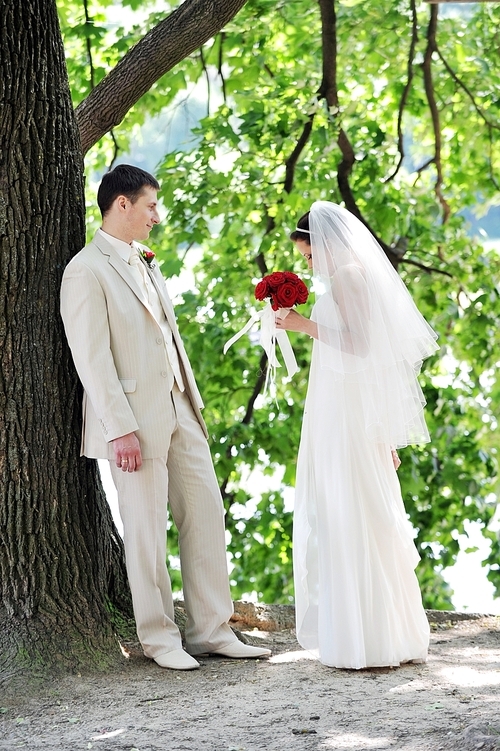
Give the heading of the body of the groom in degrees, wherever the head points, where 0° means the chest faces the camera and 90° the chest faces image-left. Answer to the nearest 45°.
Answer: approximately 315°

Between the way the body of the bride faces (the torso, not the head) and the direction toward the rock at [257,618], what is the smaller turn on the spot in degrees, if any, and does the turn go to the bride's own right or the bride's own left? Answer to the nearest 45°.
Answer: approximately 45° to the bride's own right

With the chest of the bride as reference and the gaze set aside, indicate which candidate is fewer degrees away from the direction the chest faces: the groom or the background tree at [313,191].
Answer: the groom

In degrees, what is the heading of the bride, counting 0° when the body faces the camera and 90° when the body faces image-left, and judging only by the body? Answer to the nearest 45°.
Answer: approximately 90°

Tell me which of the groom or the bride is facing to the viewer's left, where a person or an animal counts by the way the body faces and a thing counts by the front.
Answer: the bride

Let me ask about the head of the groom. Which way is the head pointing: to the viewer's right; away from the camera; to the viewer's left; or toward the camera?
to the viewer's right

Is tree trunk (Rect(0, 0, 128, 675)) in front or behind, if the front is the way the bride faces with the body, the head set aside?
in front

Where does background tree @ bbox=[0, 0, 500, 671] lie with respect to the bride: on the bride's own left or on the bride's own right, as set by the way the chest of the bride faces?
on the bride's own right

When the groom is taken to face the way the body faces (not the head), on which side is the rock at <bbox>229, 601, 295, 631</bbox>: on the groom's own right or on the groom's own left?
on the groom's own left

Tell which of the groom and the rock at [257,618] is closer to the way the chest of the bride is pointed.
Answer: the groom

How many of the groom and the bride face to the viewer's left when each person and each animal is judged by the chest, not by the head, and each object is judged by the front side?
1

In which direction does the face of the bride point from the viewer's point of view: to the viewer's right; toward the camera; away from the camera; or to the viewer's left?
to the viewer's left
